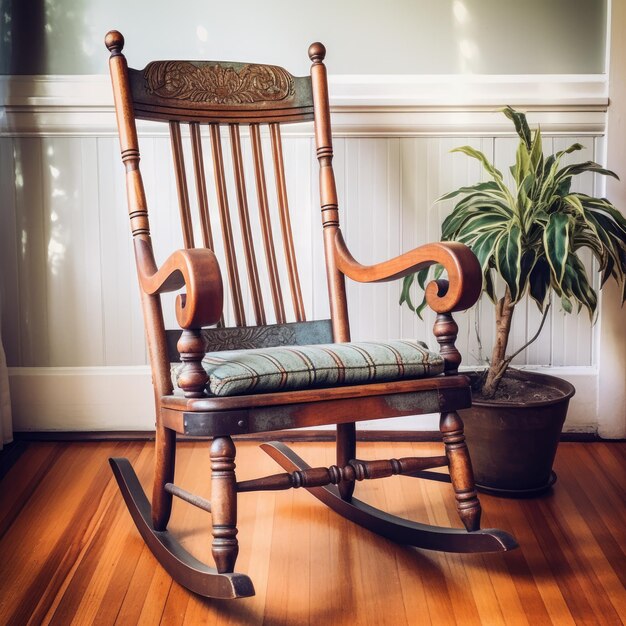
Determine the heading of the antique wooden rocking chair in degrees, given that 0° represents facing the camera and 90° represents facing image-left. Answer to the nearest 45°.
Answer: approximately 315°

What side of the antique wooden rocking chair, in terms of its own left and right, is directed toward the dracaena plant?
left
